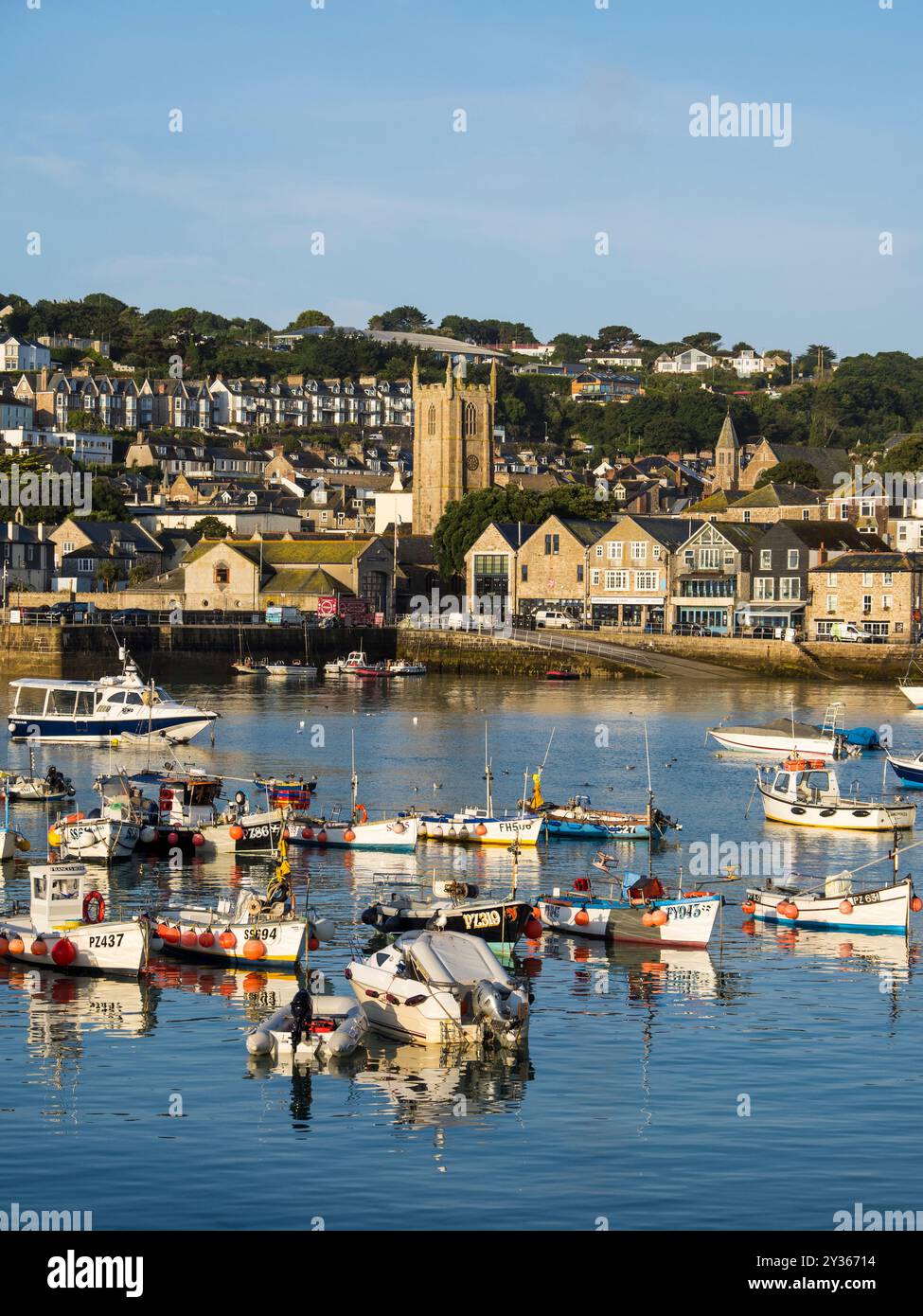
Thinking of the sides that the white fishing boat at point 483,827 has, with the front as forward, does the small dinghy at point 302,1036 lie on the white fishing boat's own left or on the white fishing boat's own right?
on the white fishing boat's own right

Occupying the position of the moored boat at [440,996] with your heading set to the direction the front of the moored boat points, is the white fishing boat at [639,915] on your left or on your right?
on your right

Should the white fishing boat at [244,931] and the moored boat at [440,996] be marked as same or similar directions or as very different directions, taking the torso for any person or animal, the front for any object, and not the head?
very different directions

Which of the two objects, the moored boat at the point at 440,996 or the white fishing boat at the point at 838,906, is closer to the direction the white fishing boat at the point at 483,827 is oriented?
the white fishing boat

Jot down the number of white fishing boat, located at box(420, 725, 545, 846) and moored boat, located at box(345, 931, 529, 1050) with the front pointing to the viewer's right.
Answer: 1

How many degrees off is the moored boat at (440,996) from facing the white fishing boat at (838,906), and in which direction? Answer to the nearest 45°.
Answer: approximately 90° to its right

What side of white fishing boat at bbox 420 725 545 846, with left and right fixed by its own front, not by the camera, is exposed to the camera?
right

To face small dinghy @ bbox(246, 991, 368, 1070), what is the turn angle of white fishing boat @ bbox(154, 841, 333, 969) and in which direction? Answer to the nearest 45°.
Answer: approximately 45° to its right

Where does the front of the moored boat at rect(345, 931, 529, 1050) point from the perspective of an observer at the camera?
facing away from the viewer and to the left of the viewer

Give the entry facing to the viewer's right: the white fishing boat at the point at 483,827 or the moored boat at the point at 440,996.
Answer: the white fishing boat

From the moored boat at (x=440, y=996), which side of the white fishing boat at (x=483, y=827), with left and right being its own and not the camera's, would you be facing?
right

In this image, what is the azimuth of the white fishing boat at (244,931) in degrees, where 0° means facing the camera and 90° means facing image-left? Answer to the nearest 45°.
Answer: approximately 315°

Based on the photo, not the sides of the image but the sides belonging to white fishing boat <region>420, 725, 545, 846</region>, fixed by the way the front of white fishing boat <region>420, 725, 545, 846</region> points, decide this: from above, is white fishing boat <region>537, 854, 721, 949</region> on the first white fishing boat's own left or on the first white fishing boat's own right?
on the first white fishing boat's own right
